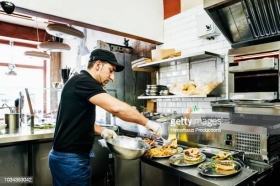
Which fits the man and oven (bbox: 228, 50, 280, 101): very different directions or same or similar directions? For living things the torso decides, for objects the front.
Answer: very different directions

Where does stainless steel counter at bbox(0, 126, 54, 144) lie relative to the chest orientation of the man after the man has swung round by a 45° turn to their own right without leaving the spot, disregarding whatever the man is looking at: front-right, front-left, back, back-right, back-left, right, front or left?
back

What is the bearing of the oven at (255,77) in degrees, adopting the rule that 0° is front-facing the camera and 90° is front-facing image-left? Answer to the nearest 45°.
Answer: approximately 45°

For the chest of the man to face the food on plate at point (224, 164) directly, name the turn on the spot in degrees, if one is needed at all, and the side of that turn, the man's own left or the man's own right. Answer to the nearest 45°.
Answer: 0° — they already face it

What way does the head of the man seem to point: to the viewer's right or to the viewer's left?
to the viewer's right

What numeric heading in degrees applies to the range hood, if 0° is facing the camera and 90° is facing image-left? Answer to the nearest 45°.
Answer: approximately 45°

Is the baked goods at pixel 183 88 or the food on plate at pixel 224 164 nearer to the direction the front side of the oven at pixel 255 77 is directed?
the food on plate

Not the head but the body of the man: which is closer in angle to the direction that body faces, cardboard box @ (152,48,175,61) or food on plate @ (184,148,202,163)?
the food on plate

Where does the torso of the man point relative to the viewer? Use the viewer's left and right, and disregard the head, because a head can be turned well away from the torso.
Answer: facing to the right of the viewer
